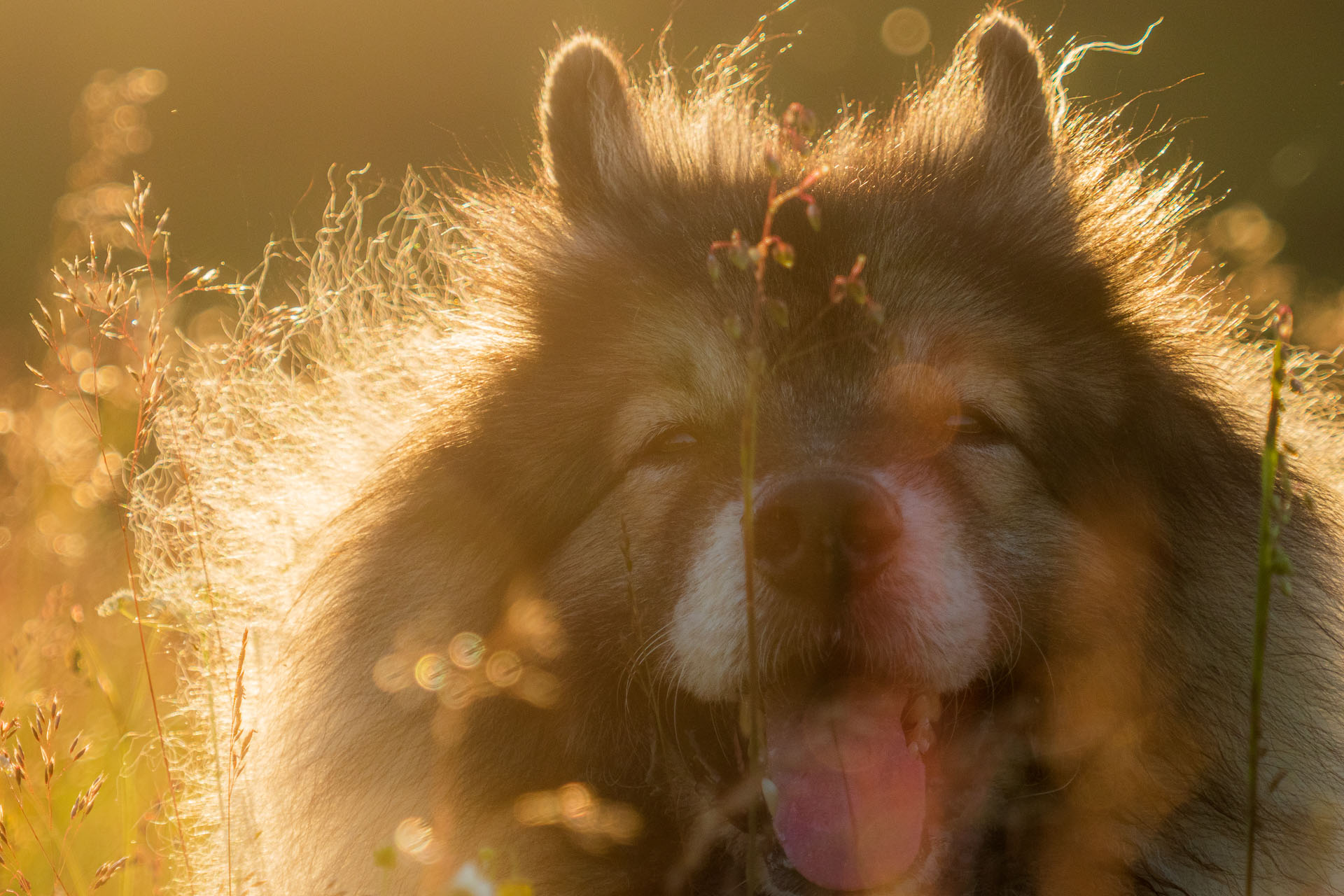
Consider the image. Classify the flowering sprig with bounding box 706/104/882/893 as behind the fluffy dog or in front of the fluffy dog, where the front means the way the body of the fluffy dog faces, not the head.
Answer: in front

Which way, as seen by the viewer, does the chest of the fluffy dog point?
toward the camera
